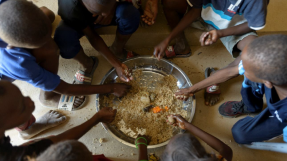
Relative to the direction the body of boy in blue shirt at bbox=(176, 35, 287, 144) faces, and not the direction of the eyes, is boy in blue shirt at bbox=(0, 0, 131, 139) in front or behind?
in front

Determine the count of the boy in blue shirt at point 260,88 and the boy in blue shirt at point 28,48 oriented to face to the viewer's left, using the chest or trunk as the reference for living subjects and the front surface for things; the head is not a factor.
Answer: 1

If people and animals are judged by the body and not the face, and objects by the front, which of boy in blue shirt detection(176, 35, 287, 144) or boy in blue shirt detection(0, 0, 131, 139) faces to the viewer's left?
boy in blue shirt detection(176, 35, 287, 144)

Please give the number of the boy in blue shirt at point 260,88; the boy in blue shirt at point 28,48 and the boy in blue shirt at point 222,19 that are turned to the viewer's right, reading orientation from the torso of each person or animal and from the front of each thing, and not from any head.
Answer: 1

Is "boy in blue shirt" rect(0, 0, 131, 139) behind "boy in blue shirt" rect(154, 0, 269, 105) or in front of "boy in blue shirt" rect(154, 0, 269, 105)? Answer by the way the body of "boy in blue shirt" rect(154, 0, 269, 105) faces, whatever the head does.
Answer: in front

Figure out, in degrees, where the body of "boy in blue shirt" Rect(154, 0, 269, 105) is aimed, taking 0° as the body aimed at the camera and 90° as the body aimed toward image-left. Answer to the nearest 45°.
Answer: approximately 45°

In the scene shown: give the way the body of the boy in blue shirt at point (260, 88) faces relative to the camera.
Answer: to the viewer's left

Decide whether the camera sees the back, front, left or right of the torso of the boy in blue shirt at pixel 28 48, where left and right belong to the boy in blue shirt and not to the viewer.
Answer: right
